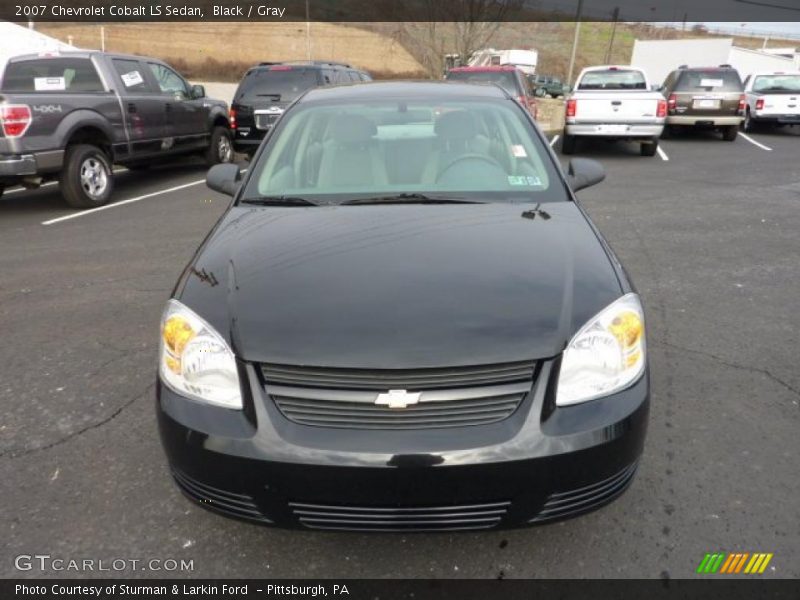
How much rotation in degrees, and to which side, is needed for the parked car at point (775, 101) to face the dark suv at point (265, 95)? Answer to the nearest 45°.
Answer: approximately 135° to its left

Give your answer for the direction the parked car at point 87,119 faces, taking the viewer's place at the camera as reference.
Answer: facing away from the viewer and to the right of the viewer

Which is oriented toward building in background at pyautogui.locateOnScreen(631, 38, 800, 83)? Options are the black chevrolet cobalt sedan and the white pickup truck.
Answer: the white pickup truck

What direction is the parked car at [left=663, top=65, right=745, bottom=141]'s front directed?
away from the camera

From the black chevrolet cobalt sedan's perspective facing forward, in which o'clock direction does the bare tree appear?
The bare tree is roughly at 6 o'clock from the black chevrolet cobalt sedan.

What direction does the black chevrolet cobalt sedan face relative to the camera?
toward the camera

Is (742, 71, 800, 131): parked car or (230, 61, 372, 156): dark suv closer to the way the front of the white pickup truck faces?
the parked car

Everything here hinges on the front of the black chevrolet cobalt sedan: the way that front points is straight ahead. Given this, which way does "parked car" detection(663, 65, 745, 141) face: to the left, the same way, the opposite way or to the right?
the opposite way

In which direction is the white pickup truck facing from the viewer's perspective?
away from the camera

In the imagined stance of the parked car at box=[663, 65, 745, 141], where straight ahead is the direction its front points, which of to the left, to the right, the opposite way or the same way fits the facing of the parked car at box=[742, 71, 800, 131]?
the same way

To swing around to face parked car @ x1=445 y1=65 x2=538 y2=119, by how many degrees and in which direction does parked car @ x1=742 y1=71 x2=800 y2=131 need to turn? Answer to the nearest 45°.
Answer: approximately 135° to its left

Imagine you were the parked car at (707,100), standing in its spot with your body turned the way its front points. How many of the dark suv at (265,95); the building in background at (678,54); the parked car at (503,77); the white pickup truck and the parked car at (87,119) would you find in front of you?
1

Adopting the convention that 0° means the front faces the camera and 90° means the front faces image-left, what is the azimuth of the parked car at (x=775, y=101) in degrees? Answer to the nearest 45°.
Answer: approximately 180°

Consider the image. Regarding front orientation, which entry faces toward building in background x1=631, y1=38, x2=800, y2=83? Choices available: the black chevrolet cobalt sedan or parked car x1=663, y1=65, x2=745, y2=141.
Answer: the parked car
